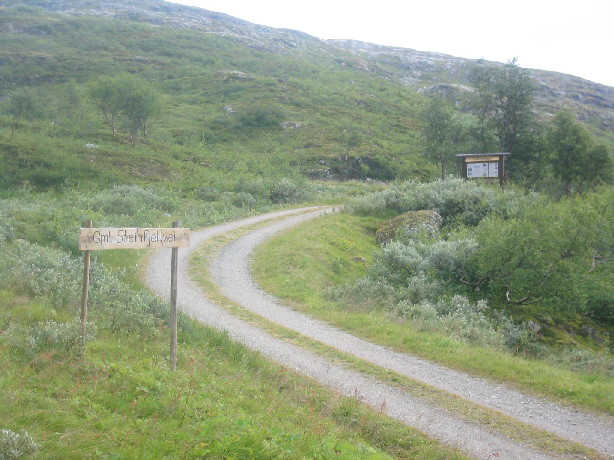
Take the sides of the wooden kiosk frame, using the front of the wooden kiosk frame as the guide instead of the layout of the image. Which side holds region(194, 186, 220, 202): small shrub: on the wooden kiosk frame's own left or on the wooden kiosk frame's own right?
on the wooden kiosk frame's own right

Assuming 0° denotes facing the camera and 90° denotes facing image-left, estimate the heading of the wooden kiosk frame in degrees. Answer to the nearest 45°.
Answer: approximately 0°

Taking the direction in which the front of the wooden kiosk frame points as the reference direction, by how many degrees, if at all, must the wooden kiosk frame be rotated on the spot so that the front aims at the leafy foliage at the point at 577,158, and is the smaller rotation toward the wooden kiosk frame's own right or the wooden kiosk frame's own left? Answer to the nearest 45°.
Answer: approximately 135° to the wooden kiosk frame's own left

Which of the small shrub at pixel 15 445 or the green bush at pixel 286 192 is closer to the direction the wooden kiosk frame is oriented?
the small shrub

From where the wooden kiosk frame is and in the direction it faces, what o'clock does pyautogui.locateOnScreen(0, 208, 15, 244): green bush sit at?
The green bush is roughly at 1 o'clock from the wooden kiosk frame.

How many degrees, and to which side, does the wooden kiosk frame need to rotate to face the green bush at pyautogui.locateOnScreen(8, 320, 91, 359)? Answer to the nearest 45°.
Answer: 0° — it already faces it

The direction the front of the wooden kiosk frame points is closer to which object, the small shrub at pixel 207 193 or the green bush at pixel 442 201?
the green bush

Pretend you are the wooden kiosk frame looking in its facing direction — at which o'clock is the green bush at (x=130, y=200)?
The green bush is roughly at 2 o'clock from the wooden kiosk frame.

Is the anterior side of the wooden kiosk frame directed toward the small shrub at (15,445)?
yes
